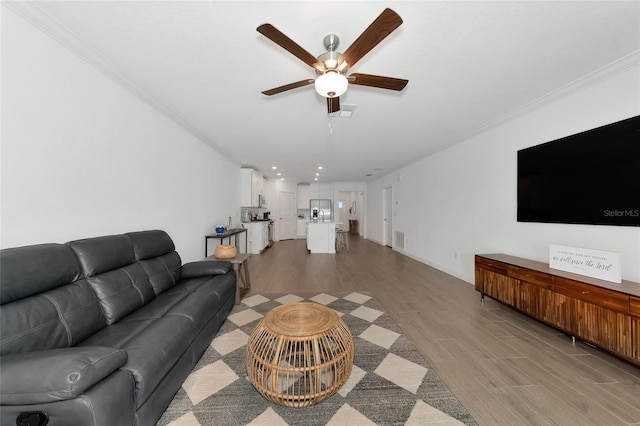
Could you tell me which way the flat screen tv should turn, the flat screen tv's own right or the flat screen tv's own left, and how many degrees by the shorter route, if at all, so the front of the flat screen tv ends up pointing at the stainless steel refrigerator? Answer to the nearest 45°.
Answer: approximately 90° to the flat screen tv's own right

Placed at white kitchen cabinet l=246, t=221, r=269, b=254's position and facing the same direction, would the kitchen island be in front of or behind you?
in front

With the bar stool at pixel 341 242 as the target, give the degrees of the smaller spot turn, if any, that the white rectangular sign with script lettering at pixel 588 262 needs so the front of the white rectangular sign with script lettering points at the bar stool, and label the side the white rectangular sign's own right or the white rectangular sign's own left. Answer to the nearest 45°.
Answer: approximately 90° to the white rectangular sign's own right

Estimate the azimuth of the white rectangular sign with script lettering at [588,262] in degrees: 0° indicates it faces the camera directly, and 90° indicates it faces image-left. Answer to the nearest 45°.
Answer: approximately 45°

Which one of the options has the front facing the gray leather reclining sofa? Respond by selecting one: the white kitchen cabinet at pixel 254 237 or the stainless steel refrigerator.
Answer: the stainless steel refrigerator

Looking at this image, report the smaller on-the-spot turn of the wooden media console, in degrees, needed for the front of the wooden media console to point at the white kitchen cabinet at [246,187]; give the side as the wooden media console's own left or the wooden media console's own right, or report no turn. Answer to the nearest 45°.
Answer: approximately 45° to the wooden media console's own right

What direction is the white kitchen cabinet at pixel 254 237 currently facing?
to the viewer's right

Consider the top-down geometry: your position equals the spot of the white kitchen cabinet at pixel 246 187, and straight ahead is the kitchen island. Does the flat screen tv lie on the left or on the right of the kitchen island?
right

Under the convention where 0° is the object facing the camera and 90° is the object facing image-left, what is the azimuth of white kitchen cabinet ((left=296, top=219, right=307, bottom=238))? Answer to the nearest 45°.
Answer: approximately 0°

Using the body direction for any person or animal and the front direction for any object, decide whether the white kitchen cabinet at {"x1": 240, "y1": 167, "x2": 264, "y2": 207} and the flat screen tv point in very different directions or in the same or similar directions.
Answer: very different directions

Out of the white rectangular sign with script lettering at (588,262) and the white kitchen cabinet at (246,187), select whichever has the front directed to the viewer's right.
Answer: the white kitchen cabinet

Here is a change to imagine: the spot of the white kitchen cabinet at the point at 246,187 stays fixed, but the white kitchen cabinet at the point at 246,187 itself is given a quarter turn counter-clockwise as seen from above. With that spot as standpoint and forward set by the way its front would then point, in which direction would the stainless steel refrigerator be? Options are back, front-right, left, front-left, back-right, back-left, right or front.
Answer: front-right

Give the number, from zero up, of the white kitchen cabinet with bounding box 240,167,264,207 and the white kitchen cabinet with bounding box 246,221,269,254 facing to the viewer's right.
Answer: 2

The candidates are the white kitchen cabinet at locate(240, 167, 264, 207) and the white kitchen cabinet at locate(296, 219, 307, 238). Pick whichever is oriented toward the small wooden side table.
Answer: the white kitchen cabinet at locate(296, 219, 307, 238)

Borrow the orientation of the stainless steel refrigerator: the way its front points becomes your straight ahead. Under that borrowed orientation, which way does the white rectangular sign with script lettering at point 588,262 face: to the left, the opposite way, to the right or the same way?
to the right
